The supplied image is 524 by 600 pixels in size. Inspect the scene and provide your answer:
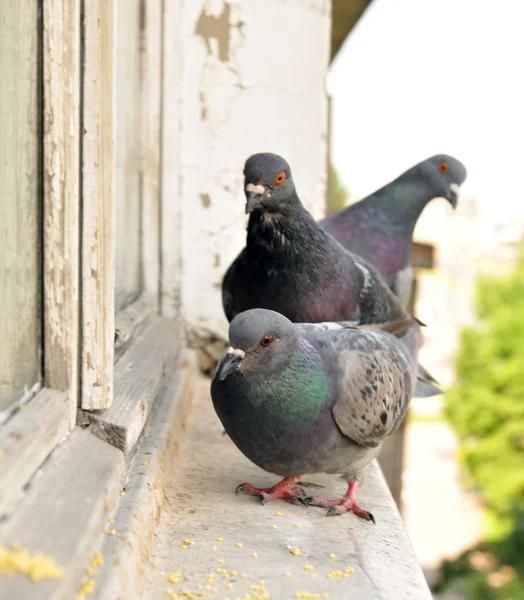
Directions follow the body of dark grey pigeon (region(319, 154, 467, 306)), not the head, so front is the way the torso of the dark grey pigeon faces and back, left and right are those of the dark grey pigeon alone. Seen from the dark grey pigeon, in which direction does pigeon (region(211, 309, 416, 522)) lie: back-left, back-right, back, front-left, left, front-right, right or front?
right

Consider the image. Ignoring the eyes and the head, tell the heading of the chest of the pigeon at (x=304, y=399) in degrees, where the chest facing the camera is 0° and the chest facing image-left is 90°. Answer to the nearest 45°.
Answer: approximately 45°

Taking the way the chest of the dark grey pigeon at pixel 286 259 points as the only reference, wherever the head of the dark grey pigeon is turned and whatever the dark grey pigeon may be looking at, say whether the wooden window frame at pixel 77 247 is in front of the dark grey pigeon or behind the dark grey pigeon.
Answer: in front

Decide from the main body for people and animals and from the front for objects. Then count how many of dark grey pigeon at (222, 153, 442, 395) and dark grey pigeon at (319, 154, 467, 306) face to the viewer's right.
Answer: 1

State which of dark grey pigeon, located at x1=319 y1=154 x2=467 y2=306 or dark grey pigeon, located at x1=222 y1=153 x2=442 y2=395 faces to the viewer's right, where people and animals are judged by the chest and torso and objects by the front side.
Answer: dark grey pigeon, located at x1=319 y1=154 x2=467 y2=306

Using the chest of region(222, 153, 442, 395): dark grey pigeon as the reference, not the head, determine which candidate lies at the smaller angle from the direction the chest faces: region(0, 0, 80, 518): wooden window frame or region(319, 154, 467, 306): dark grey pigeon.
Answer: the wooden window frame

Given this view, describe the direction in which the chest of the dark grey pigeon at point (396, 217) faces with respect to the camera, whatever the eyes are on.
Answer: to the viewer's right

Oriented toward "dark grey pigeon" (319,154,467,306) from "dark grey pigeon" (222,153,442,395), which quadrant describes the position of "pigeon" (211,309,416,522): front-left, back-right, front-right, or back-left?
back-right

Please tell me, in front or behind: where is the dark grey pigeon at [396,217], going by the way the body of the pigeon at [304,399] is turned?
behind

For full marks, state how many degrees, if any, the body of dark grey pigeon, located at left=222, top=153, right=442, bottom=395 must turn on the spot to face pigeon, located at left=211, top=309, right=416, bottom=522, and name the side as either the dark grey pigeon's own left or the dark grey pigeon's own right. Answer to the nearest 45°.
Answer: approximately 45° to the dark grey pigeon's own left
